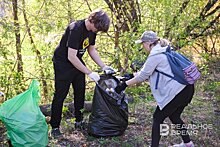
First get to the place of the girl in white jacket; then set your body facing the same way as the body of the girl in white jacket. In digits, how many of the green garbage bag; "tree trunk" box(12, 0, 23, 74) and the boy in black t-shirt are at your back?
0

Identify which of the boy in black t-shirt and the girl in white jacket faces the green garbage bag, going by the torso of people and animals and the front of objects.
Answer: the girl in white jacket

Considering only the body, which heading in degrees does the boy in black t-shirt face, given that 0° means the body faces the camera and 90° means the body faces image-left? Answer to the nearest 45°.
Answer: approximately 315°

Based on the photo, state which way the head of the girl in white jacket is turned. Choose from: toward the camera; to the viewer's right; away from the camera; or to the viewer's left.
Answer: to the viewer's left

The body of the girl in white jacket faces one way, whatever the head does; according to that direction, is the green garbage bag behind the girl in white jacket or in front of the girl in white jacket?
in front

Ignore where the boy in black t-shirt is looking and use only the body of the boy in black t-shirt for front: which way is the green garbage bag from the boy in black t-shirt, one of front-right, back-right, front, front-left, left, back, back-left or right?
right

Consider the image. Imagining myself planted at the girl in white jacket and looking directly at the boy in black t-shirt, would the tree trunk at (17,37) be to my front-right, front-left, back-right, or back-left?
front-right

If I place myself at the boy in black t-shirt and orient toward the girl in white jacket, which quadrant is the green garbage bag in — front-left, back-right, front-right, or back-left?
back-right

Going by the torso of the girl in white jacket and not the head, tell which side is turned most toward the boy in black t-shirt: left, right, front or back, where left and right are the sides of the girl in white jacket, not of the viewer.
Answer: front

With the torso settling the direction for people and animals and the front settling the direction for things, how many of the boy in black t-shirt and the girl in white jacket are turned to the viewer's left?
1

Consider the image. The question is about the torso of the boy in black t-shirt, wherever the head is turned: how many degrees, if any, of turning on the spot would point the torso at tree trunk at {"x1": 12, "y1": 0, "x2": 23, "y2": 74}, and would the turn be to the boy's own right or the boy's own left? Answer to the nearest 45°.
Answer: approximately 180°

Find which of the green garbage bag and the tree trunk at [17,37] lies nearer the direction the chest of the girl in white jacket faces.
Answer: the green garbage bag

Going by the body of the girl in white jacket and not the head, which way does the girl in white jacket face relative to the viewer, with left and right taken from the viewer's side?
facing to the left of the viewer
